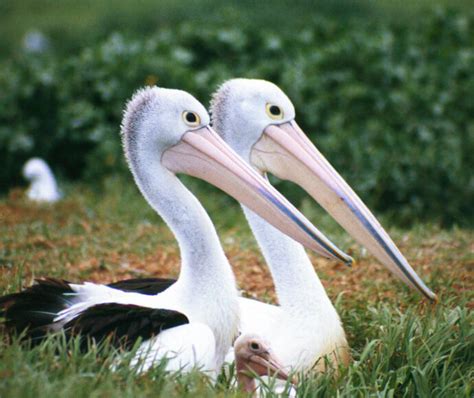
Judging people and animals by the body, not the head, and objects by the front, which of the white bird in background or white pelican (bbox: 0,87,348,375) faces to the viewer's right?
the white pelican

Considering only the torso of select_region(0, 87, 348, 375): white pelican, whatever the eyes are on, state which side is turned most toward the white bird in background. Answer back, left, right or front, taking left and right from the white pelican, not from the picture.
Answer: left

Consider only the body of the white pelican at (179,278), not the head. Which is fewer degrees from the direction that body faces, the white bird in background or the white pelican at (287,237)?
the white pelican

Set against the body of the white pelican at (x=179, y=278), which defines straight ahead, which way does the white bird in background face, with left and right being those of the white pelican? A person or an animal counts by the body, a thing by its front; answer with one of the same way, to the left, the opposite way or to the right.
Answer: the opposite way

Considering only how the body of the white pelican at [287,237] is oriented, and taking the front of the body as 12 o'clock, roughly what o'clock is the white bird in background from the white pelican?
The white bird in background is roughly at 8 o'clock from the white pelican.

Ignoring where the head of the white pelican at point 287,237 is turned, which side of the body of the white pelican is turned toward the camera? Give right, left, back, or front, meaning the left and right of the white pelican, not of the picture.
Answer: right

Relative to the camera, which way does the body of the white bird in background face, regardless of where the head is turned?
to the viewer's left

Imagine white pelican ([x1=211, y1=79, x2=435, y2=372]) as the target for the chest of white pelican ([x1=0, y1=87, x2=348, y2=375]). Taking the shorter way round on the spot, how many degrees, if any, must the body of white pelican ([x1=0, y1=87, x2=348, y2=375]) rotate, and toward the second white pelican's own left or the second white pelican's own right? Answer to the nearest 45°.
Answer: approximately 45° to the second white pelican's own left

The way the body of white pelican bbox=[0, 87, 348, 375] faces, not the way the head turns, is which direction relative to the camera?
to the viewer's right

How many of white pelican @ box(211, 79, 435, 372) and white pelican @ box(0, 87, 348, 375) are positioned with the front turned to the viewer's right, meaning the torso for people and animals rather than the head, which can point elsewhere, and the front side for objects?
2
